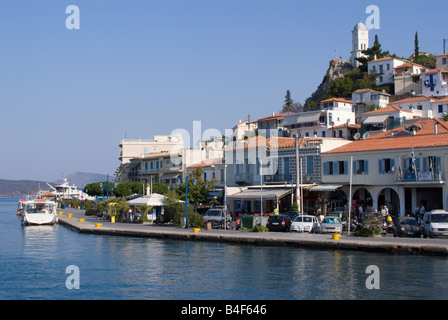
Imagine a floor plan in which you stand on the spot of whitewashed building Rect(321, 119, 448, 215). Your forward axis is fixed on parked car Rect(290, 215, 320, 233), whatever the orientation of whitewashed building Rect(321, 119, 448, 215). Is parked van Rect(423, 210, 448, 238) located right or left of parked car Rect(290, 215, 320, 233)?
left

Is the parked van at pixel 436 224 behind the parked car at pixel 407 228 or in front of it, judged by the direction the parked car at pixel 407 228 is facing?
in front
